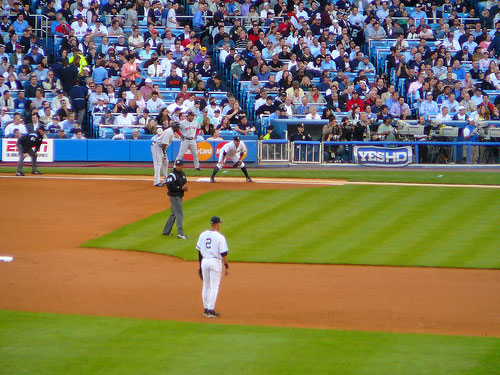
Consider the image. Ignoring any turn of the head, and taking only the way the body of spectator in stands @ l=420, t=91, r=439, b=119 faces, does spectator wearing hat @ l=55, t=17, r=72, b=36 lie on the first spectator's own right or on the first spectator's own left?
on the first spectator's own right

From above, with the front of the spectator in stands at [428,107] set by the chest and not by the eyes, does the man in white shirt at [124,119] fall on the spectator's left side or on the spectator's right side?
on the spectator's right side

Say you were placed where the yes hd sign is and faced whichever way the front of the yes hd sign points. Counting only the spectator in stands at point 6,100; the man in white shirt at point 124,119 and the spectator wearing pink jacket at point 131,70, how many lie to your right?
3

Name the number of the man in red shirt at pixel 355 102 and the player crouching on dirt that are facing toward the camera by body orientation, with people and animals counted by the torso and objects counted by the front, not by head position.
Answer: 2

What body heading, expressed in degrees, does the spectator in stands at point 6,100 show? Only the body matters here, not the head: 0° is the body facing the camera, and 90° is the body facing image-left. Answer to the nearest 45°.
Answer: approximately 315°

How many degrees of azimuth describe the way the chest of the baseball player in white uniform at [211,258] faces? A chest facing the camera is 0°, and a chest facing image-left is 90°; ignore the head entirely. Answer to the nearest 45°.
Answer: approximately 225°

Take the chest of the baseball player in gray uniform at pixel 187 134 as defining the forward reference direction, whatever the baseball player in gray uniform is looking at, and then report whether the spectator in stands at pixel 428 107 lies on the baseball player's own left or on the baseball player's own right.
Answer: on the baseball player's own left

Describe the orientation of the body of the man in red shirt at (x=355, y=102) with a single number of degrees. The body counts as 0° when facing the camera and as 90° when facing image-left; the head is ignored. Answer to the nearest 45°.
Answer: approximately 0°

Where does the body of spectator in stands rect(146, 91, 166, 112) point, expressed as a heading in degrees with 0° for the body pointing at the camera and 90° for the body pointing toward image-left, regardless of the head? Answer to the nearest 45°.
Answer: approximately 0°

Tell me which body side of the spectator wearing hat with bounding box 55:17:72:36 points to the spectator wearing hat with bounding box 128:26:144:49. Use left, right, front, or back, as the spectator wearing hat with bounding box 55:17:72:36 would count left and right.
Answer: left
